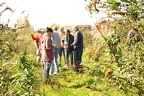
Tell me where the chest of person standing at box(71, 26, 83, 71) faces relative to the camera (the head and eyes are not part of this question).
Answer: to the viewer's left
